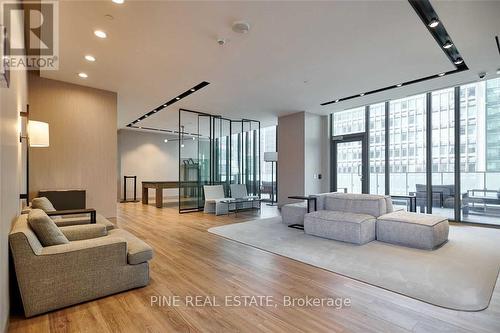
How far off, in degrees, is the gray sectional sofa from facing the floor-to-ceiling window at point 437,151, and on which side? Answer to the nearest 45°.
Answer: approximately 180°

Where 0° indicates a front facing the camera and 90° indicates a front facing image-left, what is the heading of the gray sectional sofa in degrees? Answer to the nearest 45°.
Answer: approximately 45°

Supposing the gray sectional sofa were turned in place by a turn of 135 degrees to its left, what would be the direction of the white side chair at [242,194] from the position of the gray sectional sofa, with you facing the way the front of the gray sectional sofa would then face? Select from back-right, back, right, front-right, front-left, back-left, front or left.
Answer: back-left

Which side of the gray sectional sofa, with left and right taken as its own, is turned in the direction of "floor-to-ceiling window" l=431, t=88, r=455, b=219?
back

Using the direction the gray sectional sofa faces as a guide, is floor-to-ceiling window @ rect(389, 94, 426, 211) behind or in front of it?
behind

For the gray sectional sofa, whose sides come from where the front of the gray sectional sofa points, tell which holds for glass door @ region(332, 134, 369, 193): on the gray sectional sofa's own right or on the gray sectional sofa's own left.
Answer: on the gray sectional sofa's own right

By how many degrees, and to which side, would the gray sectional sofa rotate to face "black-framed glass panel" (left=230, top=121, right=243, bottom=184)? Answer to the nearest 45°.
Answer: approximately 90° to its right

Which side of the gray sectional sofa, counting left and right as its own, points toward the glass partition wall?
right

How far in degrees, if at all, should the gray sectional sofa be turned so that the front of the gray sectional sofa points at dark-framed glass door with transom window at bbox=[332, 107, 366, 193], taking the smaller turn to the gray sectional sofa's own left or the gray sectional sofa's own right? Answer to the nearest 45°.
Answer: approximately 135° to the gray sectional sofa's own right
